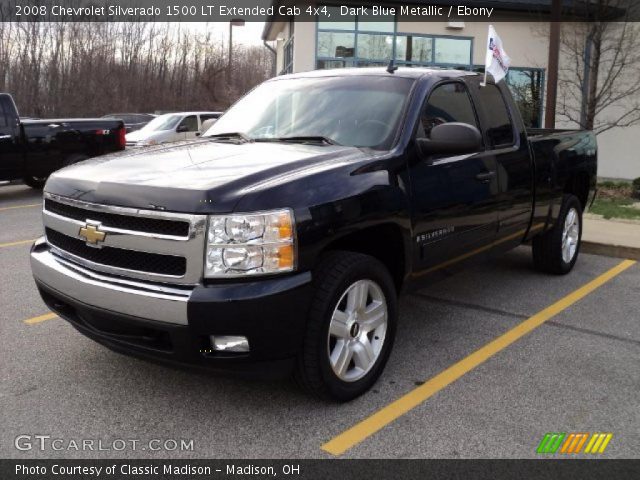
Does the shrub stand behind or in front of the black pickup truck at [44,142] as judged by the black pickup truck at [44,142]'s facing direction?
behind

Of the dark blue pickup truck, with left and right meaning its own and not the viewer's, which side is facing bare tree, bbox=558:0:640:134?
back

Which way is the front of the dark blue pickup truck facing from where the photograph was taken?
facing the viewer and to the left of the viewer

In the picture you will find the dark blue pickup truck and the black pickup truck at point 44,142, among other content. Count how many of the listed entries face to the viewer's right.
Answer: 0

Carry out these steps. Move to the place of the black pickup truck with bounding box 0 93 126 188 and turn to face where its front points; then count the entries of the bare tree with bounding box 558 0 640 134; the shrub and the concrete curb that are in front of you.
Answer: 0

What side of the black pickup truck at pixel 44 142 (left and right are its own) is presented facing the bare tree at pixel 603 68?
back

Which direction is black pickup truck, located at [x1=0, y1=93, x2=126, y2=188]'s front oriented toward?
to the viewer's left

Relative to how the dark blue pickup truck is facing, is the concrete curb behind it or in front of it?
behind

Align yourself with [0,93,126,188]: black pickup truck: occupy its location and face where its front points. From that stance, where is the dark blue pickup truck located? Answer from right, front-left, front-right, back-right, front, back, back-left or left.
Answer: left

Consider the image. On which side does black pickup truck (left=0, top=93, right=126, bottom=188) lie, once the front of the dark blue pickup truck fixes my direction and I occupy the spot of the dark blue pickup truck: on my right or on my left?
on my right

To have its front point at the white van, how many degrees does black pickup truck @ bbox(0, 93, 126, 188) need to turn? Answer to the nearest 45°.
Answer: approximately 135° to its right
